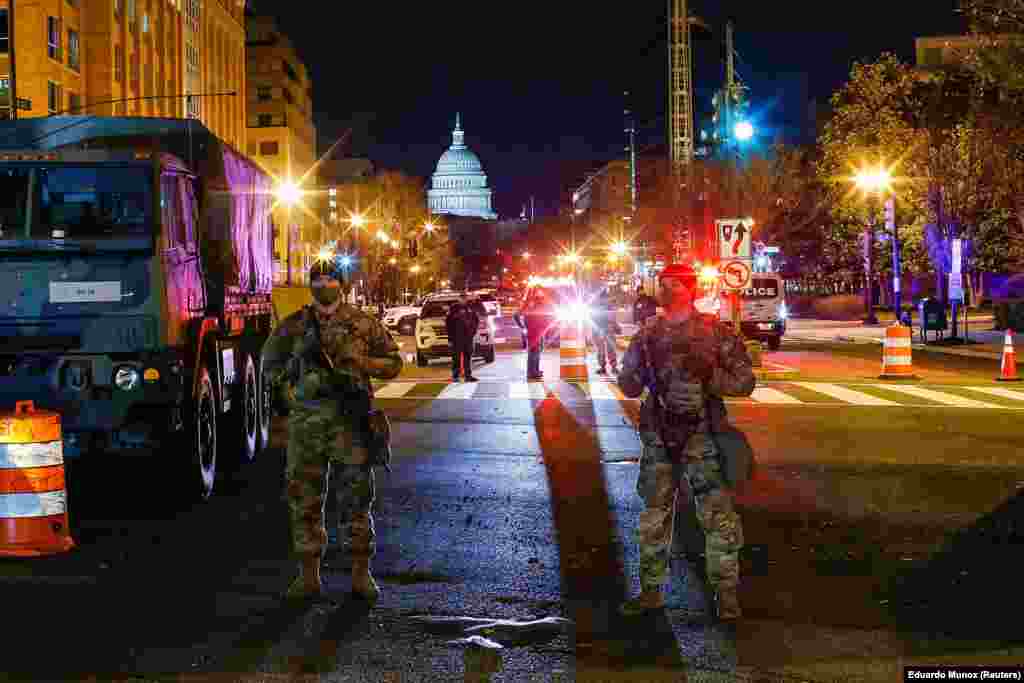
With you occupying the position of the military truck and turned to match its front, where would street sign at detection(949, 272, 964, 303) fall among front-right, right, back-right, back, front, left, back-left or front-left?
back-left

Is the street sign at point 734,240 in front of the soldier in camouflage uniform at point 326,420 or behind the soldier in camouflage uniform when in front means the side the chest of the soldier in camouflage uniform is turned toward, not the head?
behind

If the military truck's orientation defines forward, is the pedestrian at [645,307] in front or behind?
behind

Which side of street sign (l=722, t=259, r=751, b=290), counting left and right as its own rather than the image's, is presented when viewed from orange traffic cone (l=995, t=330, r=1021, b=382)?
left

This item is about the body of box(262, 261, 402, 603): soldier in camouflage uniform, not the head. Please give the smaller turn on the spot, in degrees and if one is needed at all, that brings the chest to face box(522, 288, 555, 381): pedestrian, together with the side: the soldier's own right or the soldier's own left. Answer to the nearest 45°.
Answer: approximately 180°

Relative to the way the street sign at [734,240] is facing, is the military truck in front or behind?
in front

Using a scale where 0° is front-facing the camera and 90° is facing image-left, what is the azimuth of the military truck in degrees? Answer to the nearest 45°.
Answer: approximately 0°

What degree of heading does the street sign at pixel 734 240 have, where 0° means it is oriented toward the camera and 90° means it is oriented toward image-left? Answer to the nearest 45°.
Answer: approximately 0°
